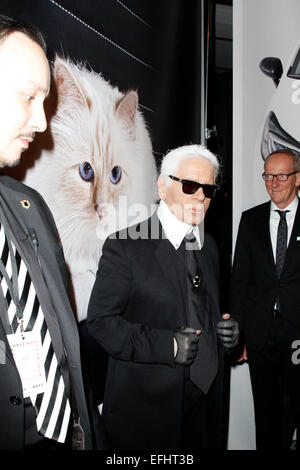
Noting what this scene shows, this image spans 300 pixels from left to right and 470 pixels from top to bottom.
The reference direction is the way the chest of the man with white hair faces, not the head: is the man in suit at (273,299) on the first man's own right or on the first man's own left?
on the first man's own left

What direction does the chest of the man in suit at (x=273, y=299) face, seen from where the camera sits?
toward the camera

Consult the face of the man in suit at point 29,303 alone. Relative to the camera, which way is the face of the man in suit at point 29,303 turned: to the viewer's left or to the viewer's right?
to the viewer's right

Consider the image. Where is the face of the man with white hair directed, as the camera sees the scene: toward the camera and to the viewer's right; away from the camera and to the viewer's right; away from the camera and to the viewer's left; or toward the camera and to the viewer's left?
toward the camera and to the viewer's right

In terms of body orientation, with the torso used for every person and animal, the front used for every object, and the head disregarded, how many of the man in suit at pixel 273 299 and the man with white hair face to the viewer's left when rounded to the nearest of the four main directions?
0

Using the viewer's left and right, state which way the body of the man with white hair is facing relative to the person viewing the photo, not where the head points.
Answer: facing the viewer and to the right of the viewer
